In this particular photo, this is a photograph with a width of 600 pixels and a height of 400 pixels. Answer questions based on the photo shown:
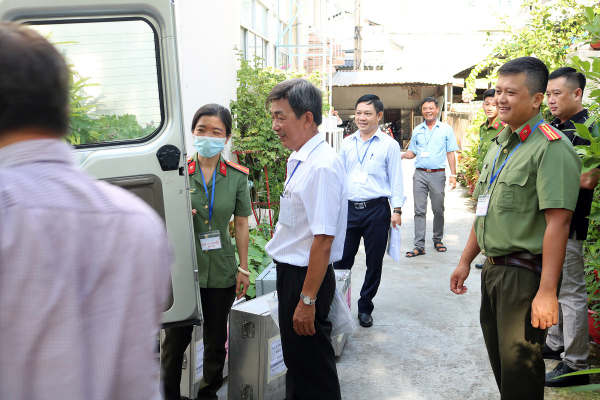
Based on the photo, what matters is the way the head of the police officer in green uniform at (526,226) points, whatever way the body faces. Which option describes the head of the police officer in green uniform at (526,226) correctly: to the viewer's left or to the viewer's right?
to the viewer's left

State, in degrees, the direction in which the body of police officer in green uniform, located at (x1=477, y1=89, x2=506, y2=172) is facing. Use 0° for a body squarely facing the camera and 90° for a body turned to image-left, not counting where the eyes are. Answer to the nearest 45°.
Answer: approximately 45°

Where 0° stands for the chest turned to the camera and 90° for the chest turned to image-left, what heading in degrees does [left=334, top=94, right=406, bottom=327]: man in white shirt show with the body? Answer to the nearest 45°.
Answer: approximately 45°

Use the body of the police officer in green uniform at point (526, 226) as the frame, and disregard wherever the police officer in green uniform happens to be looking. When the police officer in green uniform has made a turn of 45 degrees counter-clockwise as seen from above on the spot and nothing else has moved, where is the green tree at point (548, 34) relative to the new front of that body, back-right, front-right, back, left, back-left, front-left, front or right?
back
